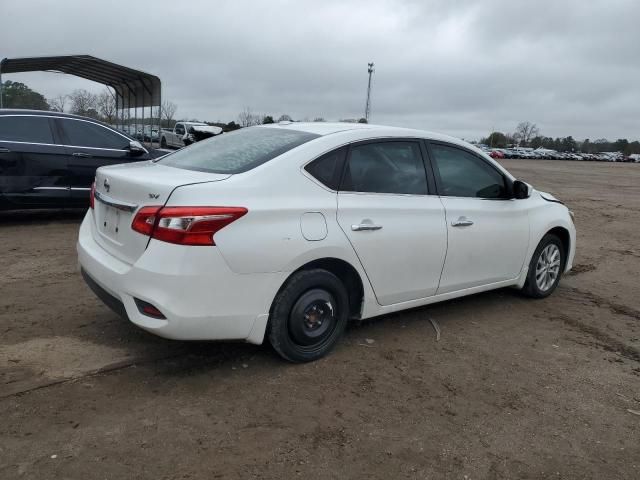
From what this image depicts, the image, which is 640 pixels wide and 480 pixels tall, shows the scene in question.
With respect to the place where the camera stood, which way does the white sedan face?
facing away from the viewer and to the right of the viewer

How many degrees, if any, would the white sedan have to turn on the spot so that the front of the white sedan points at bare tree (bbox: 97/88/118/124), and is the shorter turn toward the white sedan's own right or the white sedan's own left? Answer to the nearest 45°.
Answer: approximately 90° to the white sedan's own left

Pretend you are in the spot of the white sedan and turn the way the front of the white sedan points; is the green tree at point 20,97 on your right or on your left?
on your left

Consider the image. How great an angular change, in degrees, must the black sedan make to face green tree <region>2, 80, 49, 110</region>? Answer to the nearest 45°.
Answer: approximately 90° to its left

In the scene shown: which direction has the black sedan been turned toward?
to the viewer's right

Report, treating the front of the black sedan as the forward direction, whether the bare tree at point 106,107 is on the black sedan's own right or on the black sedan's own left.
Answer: on the black sedan's own left

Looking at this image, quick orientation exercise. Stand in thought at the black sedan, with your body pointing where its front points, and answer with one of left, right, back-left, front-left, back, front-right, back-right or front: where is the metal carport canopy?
left

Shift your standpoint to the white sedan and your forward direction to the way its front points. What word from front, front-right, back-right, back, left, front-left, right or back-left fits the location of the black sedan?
left

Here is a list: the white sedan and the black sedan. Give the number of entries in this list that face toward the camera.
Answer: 0

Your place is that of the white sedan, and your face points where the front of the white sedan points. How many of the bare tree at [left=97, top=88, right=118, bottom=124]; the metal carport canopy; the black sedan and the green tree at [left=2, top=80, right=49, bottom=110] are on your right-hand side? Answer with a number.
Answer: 0

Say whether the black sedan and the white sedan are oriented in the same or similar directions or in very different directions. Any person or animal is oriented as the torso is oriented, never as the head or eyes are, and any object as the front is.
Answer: same or similar directions

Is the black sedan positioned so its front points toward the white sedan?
no
